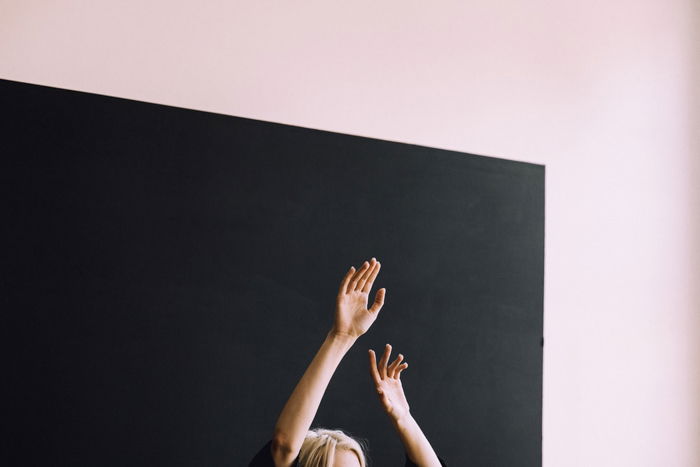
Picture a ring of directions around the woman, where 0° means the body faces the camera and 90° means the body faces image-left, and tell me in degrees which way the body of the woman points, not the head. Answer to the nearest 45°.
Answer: approximately 315°
